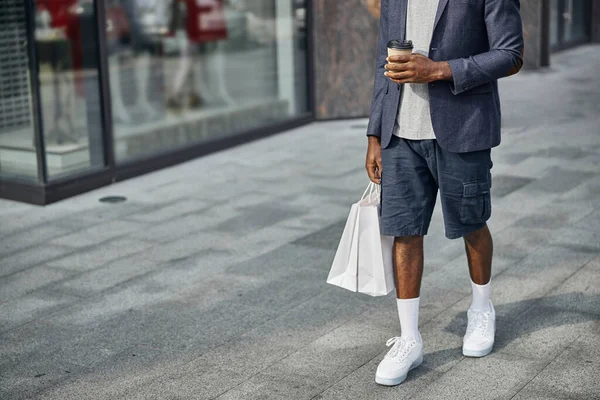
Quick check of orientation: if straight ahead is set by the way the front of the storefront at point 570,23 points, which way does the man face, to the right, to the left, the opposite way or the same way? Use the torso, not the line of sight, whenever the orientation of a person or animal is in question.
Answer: to the right

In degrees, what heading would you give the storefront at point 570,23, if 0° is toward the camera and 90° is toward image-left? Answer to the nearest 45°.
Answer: approximately 315°

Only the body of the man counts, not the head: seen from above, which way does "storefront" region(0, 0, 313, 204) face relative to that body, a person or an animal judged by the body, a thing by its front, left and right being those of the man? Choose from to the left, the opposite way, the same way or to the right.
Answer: to the left

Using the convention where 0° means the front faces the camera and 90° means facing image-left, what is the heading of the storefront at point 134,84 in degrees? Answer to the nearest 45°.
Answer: approximately 315°

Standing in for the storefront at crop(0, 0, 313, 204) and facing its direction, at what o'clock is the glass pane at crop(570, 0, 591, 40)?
The glass pane is roughly at 9 o'clock from the storefront.

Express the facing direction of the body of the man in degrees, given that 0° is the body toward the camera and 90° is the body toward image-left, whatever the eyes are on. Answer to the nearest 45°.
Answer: approximately 45°

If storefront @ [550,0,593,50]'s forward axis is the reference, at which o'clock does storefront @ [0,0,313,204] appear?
storefront @ [0,0,313,204] is roughly at 2 o'clock from storefront @ [550,0,593,50].

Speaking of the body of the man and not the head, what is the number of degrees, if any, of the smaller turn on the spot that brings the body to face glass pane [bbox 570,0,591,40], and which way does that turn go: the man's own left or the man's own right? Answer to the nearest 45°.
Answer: approximately 135° to the man's own right

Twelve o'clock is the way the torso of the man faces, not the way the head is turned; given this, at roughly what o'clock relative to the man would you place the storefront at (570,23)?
The storefront is roughly at 5 o'clock from the man.

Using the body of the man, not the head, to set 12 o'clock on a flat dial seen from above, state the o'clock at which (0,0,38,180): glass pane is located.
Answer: The glass pane is roughly at 3 o'clock from the man.

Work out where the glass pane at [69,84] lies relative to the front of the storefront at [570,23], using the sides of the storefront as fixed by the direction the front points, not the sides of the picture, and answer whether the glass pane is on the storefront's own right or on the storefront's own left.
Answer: on the storefront's own right

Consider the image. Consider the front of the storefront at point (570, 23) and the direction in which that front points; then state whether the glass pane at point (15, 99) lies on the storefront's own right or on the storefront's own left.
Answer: on the storefront's own right
